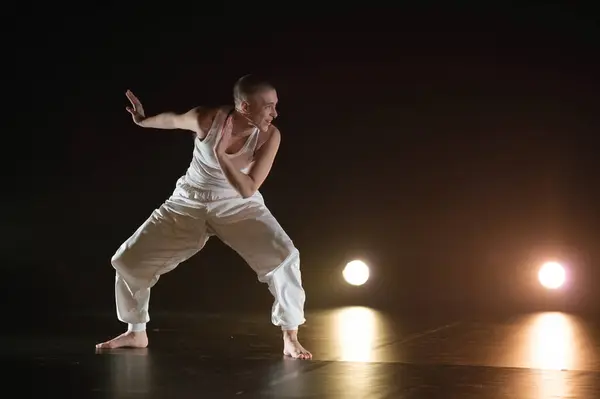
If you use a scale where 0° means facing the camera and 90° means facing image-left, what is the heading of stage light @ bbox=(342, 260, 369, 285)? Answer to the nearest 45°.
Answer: approximately 0°

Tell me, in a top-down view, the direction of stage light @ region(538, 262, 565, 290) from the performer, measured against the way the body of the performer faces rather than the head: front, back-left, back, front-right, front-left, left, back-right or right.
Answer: back-left

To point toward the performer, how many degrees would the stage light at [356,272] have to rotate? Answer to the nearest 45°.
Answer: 0° — it already faces them

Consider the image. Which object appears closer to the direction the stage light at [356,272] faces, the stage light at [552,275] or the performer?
the performer

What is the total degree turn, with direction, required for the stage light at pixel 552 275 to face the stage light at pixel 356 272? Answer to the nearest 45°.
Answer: approximately 90° to its right

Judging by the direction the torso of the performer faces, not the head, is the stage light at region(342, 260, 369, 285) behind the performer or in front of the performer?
behind

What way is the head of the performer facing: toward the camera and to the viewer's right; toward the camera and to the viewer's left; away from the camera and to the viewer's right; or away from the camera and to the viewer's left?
toward the camera and to the viewer's right
